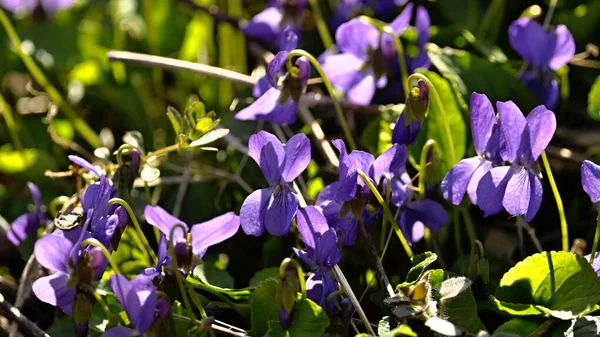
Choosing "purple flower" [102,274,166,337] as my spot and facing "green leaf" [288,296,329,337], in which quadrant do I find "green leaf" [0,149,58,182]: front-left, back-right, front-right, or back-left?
back-left

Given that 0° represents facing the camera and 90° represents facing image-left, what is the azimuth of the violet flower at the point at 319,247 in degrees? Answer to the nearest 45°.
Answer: approximately 45°

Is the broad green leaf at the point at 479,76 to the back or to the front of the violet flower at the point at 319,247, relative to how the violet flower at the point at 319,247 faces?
to the back

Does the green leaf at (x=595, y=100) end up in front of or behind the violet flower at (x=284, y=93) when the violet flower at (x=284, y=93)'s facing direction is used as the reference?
behind

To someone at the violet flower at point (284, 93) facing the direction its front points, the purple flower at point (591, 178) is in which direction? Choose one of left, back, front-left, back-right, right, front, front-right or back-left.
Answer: back-left

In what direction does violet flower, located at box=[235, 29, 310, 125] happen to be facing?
to the viewer's left
